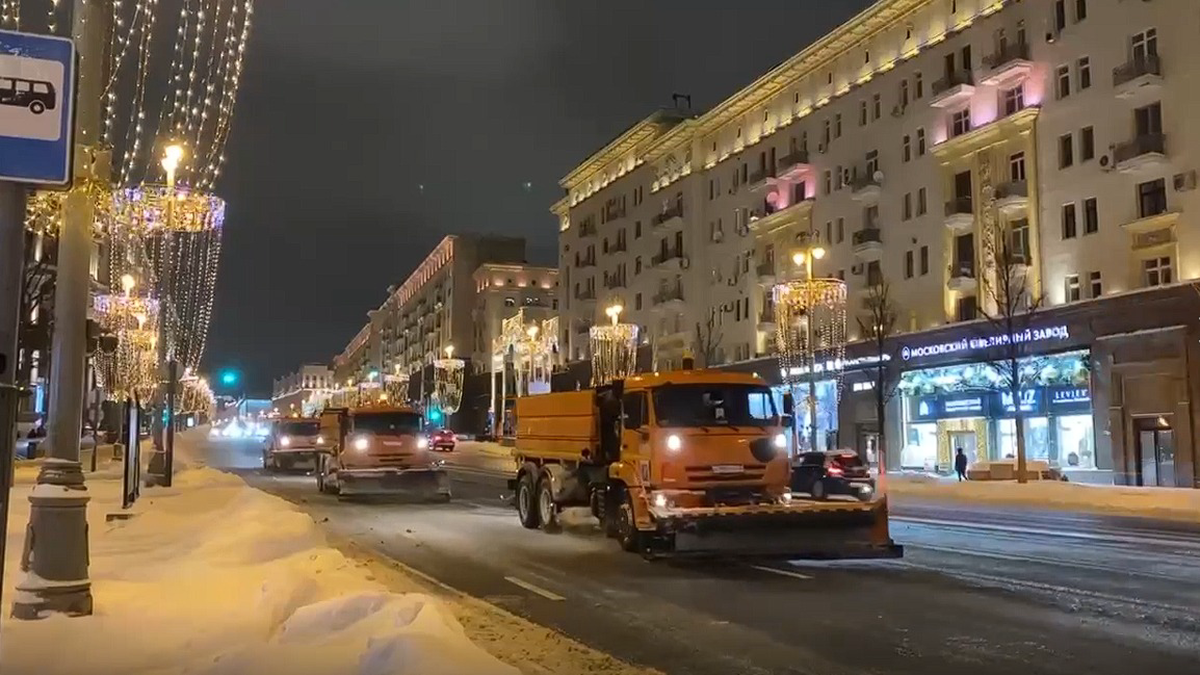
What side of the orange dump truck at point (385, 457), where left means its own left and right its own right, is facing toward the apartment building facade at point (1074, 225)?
left

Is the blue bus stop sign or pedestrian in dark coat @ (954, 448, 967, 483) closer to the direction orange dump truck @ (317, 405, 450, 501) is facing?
the blue bus stop sign

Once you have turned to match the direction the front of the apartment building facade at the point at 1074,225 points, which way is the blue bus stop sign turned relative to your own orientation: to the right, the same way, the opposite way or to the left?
to the left

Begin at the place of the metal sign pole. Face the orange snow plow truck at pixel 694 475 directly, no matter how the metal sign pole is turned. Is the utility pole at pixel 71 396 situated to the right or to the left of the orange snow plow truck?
left

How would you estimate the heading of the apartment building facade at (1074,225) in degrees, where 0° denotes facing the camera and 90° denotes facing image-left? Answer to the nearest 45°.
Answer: approximately 45°

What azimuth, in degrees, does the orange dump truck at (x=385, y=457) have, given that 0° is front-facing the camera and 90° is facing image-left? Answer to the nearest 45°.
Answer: approximately 0°

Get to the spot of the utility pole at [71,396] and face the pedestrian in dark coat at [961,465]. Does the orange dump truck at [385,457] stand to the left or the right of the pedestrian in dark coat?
left

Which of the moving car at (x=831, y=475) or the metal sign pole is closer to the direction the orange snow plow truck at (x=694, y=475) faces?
the metal sign pole

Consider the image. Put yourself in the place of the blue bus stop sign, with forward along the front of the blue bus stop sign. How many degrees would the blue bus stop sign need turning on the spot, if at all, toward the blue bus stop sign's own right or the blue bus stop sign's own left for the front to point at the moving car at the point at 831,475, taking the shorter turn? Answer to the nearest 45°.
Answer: approximately 135° to the blue bus stop sign's own left

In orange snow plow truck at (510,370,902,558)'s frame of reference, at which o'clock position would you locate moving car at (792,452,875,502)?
The moving car is roughly at 8 o'clock from the orange snow plow truck.

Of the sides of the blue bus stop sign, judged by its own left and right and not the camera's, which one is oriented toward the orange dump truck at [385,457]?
back

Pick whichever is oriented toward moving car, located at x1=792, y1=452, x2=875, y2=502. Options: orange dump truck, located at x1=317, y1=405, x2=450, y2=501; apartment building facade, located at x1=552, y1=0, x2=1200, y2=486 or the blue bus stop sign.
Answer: the apartment building facade

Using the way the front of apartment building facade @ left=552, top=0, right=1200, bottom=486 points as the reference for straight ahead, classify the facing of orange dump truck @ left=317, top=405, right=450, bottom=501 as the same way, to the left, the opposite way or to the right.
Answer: to the left

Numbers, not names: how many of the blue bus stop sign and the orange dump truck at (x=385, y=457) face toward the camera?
2
